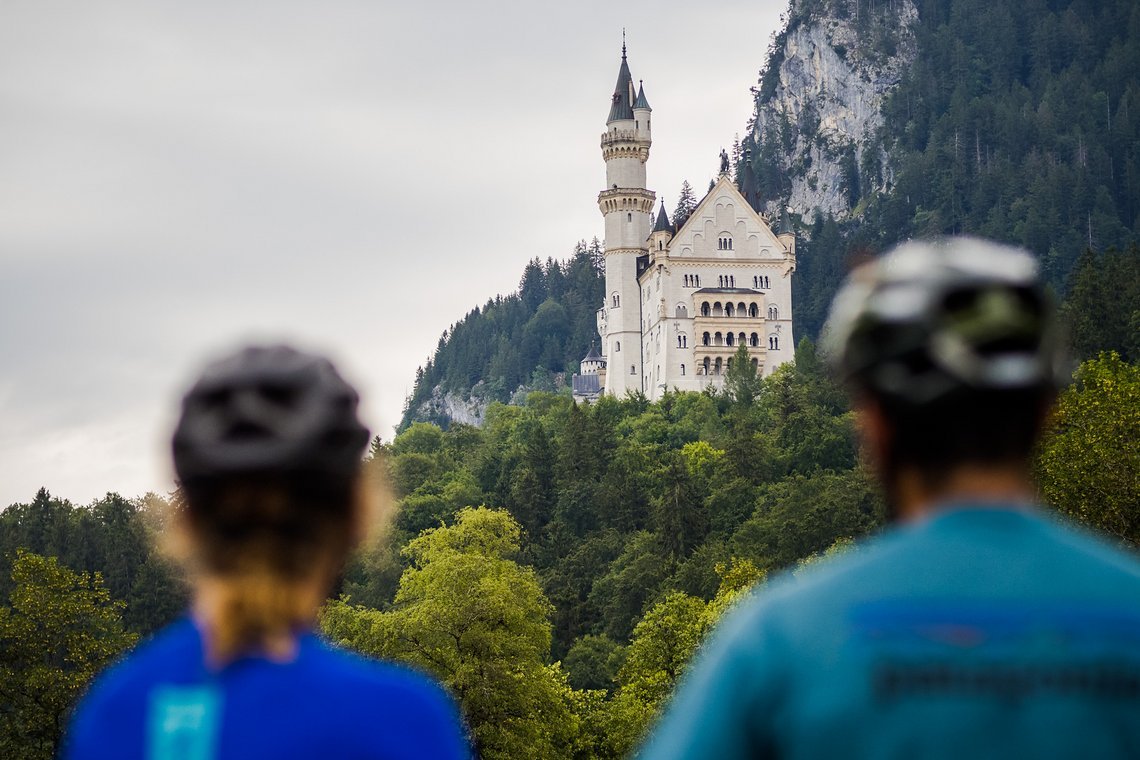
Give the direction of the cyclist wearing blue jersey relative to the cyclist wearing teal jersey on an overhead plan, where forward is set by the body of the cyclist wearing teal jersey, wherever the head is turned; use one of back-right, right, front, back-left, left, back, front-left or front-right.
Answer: left

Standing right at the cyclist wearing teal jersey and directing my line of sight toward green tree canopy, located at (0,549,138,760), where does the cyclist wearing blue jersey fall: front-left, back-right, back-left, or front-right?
front-left

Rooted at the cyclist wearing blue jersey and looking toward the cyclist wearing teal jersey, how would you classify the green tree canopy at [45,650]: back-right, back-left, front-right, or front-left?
back-left

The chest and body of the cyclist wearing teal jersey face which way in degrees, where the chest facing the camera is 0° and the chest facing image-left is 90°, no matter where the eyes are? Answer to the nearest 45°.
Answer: approximately 180°

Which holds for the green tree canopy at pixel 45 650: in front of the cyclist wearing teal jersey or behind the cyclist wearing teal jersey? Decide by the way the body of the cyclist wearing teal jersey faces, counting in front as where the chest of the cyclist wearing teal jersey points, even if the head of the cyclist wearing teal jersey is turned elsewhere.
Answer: in front

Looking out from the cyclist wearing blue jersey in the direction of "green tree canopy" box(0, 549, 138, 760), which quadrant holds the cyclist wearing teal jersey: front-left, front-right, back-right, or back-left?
back-right

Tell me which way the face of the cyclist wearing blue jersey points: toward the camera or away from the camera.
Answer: away from the camera

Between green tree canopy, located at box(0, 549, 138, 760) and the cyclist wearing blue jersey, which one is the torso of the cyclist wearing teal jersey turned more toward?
the green tree canopy
